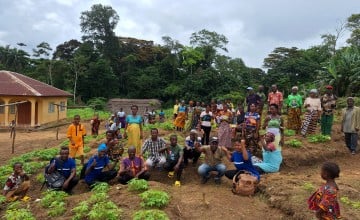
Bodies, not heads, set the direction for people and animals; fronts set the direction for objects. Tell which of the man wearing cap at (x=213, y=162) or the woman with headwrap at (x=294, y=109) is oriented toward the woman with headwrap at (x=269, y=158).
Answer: the woman with headwrap at (x=294, y=109)

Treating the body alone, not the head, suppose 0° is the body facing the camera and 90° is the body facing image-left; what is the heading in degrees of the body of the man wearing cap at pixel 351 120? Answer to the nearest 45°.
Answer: approximately 0°

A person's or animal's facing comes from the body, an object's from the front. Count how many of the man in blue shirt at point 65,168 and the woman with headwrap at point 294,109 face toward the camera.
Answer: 2

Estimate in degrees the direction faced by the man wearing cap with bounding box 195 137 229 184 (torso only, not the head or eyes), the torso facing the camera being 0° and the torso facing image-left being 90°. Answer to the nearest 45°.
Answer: approximately 0°

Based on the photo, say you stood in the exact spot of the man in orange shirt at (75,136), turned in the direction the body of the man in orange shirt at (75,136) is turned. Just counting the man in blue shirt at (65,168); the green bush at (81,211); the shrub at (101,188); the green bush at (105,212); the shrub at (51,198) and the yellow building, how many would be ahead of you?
5
